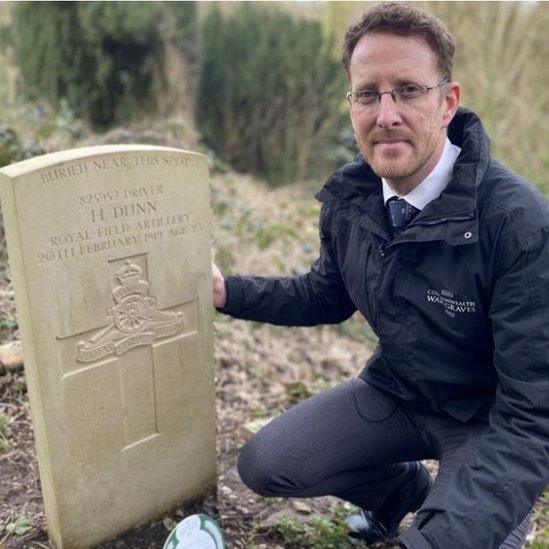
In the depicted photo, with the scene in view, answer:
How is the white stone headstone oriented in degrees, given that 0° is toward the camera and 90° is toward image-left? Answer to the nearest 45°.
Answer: approximately 315°

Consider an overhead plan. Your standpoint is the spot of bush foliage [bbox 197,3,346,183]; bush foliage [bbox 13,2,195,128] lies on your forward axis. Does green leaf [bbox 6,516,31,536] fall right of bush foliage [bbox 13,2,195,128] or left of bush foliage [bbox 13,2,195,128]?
left

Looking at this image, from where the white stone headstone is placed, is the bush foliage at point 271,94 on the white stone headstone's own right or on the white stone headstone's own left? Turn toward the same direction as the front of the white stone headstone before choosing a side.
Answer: on the white stone headstone's own left
